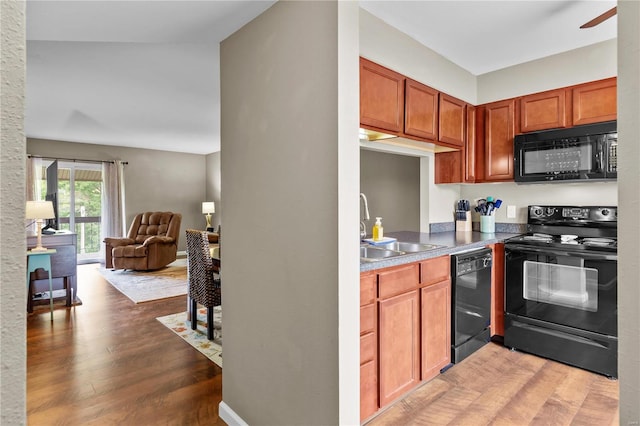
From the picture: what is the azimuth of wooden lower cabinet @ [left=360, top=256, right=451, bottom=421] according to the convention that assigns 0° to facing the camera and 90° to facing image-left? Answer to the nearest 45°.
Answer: approximately 315°

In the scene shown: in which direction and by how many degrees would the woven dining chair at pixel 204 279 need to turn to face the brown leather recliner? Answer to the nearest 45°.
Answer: approximately 45° to its left

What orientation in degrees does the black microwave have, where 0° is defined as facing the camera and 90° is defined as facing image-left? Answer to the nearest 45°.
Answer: approximately 45°

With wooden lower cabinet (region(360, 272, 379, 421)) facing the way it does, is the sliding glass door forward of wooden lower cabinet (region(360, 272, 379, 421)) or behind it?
behind

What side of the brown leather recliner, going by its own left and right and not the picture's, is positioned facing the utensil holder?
left

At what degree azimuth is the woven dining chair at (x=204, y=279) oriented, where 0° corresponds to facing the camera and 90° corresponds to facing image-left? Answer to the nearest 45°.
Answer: approximately 225°

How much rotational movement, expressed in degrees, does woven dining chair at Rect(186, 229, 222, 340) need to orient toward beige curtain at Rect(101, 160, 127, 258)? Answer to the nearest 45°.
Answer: approximately 45° to its left
